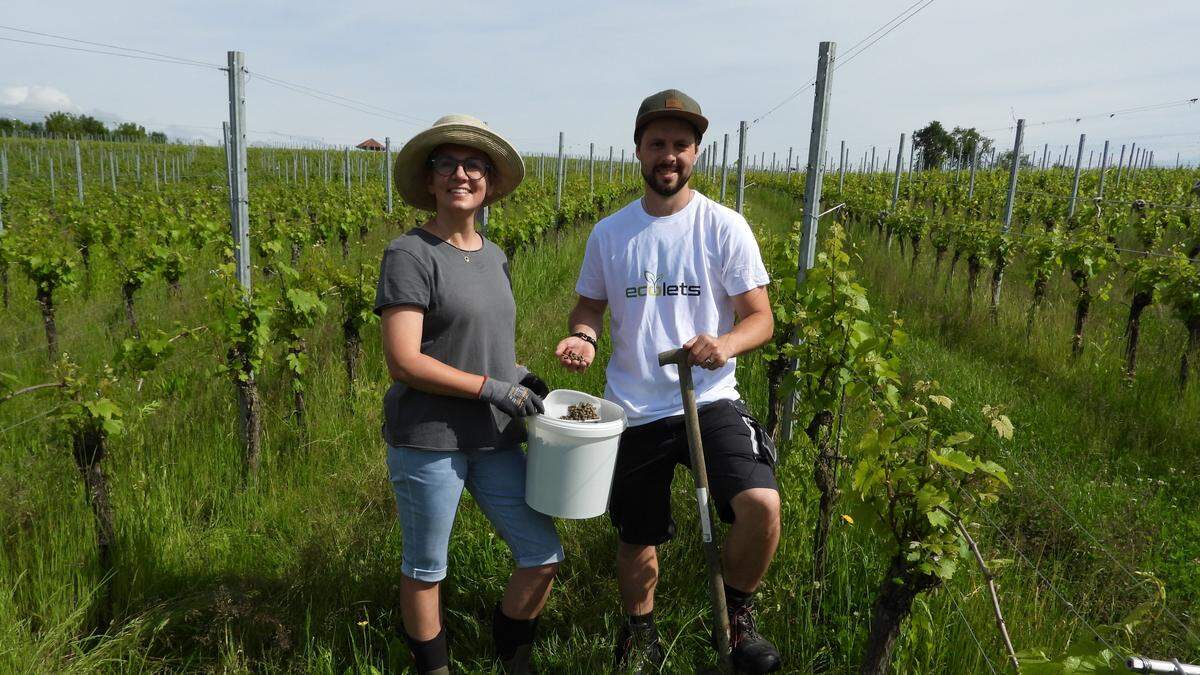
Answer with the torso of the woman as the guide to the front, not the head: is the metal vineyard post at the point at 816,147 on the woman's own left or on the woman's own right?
on the woman's own left

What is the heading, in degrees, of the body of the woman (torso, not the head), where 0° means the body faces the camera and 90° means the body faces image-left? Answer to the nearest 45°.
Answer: approximately 315°

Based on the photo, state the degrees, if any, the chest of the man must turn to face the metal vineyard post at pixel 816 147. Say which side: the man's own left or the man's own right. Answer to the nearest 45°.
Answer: approximately 135° to the man's own left

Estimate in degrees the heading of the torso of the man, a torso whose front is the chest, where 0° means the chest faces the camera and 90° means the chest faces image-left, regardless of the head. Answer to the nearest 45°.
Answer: approximately 0°
